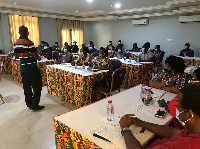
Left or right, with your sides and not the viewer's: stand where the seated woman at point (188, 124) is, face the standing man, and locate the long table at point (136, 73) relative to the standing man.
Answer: right

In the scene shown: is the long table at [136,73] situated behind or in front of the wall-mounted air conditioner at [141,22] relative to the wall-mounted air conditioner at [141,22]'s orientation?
in front

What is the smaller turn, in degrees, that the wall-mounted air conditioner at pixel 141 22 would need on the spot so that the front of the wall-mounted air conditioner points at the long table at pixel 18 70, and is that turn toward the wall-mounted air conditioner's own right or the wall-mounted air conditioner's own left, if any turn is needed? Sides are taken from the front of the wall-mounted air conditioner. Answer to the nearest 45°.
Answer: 0° — it already faces it

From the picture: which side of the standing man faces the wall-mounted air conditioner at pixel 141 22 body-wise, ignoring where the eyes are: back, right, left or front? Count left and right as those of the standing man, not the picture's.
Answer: front

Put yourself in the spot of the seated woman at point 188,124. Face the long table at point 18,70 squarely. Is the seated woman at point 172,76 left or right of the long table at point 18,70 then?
right

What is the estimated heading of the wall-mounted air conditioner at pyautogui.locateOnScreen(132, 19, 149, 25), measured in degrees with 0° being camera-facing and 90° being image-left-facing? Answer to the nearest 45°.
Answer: approximately 45°

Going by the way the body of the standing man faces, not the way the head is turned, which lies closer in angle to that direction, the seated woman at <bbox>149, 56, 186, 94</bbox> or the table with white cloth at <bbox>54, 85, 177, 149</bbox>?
the seated woman

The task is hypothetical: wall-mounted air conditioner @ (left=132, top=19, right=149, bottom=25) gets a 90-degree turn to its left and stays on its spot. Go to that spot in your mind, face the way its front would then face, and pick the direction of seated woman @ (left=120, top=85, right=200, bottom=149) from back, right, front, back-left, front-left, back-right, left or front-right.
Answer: front-right

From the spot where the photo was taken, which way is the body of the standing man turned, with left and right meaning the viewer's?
facing away from the viewer and to the right of the viewer

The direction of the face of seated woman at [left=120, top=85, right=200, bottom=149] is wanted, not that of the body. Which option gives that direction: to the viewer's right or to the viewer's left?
to the viewer's left

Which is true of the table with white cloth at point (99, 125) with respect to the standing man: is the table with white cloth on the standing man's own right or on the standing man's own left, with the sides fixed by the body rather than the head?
on the standing man's own right
